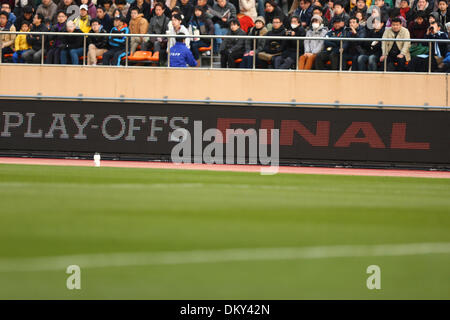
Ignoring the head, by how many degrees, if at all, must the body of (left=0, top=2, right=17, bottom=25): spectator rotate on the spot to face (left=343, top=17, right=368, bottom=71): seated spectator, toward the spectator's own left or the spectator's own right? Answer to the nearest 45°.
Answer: approximately 90° to the spectator's own left

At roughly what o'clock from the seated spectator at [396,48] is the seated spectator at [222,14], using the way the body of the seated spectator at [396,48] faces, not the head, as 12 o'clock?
the seated spectator at [222,14] is roughly at 3 o'clock from the seated spectator at [396,48].

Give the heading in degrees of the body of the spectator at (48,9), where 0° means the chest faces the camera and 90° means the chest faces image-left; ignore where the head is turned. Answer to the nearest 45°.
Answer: approximately 45°

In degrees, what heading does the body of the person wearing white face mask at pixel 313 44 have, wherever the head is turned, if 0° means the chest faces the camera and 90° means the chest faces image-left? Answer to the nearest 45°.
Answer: approximately 45°

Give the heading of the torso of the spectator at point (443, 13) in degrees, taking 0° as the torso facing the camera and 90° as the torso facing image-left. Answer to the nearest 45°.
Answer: approximately 0°
